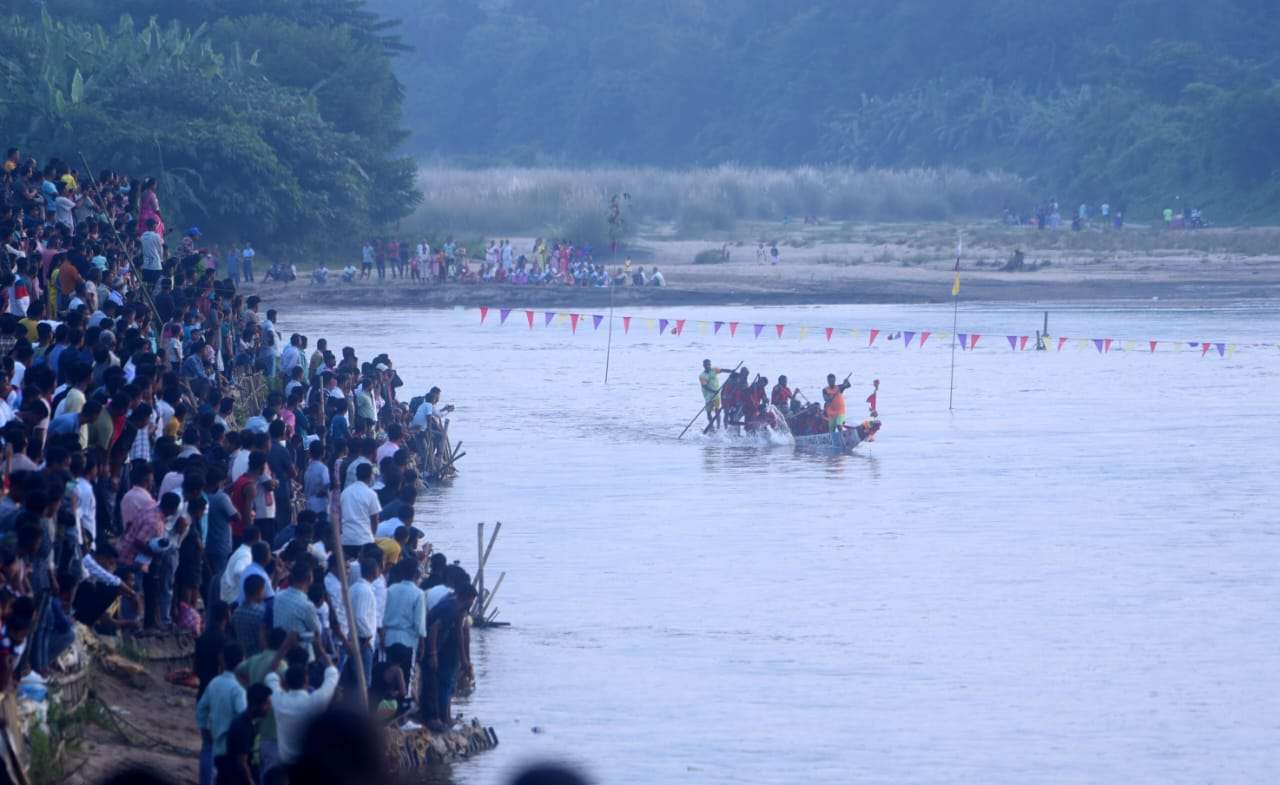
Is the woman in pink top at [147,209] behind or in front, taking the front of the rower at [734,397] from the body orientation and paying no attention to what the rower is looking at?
behind

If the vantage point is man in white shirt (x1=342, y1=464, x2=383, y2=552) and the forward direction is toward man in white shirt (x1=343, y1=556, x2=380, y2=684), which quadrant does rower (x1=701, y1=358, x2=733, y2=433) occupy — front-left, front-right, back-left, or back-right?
back-left

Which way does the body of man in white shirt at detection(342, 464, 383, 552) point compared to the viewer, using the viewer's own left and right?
facing away from the viewer and to the right of the viewer

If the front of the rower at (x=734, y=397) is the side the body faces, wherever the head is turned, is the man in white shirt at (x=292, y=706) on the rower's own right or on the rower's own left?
on the rower's own right

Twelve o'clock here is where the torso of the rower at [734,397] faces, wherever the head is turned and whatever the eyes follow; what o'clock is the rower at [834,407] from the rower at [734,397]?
the rower at [834,407] is roughly at 1 o'clock from the rower at [734,397].

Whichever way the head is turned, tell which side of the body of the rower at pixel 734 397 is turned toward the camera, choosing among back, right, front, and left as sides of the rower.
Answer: right

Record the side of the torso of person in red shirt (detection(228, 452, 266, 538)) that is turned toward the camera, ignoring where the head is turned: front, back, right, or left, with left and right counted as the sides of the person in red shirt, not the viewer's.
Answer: right

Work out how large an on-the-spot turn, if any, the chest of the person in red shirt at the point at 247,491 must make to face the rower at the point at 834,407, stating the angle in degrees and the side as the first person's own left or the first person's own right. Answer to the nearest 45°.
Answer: approximately 45° to the first person's own left

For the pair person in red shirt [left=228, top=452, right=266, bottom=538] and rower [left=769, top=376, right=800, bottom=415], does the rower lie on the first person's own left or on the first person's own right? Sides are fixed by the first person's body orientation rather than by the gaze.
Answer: on the first person's own left

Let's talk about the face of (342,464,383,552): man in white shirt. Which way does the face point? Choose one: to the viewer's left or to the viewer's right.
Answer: to the viewer's right

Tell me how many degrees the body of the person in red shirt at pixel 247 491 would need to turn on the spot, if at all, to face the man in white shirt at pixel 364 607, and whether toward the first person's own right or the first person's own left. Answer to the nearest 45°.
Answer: approximately 45° to the first person's own right

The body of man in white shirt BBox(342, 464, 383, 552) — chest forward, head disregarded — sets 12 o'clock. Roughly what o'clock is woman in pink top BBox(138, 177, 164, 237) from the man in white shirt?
The woman in pink top is roughly at 10 o'clock from the man in white shirt.

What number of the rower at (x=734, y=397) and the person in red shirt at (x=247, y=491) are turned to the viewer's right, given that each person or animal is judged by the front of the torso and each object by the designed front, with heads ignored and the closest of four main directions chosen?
2
